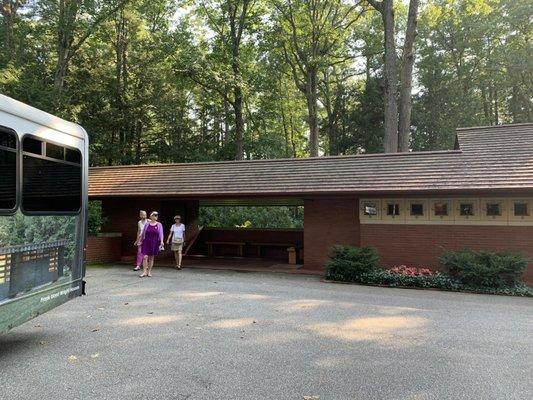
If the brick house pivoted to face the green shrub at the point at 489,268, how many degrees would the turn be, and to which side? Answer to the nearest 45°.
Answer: approximately 45° to its left

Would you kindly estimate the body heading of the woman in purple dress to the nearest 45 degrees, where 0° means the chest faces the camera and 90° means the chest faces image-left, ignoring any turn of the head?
approximately 0°

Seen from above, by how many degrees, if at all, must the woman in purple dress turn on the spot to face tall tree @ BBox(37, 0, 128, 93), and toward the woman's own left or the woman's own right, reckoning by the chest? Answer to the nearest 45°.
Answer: approximately 180°

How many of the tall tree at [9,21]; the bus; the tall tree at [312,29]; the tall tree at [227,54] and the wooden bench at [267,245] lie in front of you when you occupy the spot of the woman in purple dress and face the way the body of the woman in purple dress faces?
1

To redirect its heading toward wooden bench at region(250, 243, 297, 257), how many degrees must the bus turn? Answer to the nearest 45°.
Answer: approximately 180°

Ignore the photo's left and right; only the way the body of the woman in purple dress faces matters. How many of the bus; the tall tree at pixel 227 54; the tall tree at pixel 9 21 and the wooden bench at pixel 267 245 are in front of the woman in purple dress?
1

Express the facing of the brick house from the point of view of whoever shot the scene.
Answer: facing the viewer

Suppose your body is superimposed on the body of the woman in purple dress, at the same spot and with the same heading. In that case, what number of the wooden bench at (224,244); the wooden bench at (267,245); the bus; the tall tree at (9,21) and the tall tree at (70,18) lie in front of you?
1

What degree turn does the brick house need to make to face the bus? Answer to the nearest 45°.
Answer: approximately 45° to its right

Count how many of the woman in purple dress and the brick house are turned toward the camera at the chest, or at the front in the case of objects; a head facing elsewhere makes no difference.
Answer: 2

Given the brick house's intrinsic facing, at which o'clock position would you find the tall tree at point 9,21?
The tall tree is roughly at 4 o'clock from the brick house.
